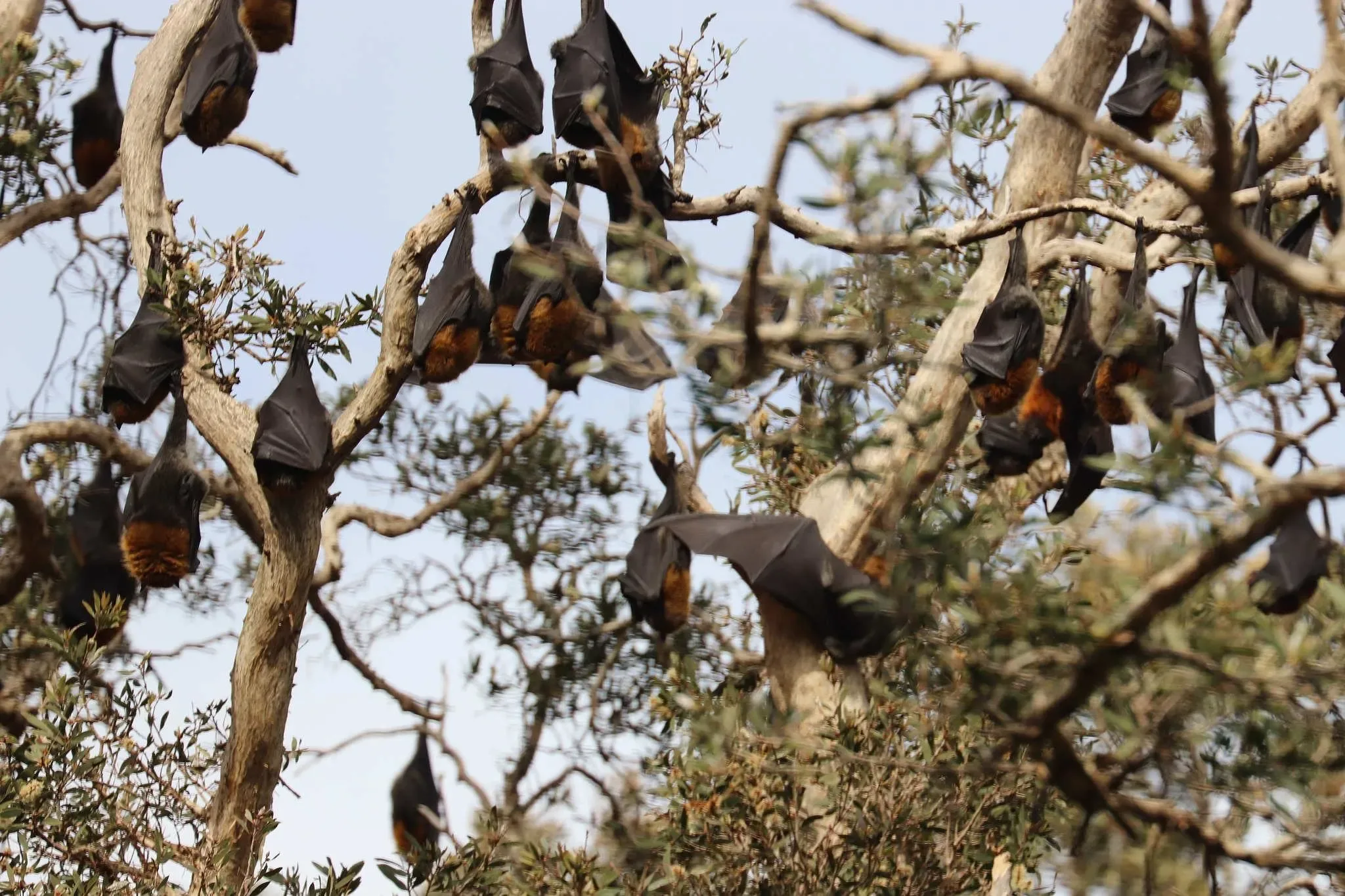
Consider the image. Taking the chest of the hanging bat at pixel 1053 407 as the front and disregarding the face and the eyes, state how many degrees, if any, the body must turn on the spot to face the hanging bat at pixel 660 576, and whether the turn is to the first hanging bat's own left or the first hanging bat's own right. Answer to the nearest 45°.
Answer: approximately 45° to the first hanging bat's own right
